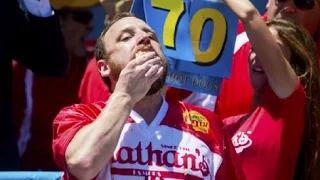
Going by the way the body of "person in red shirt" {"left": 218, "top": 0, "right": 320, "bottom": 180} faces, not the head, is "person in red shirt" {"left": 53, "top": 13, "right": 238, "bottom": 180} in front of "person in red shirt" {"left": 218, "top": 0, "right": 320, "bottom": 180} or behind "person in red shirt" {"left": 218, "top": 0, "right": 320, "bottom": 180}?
in front

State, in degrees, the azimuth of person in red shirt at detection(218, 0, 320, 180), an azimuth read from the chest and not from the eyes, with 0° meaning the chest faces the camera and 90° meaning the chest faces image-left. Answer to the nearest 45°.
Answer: approximately 45°

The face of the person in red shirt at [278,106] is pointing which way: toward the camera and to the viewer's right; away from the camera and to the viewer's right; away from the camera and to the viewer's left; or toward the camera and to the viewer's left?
toward the camera and to the viewer's left
